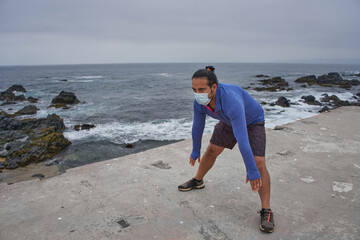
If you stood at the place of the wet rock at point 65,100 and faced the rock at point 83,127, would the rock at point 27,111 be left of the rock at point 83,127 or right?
right

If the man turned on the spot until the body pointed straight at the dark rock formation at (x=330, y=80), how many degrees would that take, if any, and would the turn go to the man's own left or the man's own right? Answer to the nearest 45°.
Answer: approximately 135° to the man's own right

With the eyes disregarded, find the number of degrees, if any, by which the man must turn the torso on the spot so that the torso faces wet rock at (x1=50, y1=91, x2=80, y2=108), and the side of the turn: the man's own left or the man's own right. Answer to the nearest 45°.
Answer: approximately 90° to the man's own right

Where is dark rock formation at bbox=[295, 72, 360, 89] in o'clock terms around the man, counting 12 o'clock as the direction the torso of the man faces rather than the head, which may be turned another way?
The dark rock formation is roughly at 5 o'clock from the man.

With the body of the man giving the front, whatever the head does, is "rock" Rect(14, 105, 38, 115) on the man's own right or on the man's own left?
on the man's own right

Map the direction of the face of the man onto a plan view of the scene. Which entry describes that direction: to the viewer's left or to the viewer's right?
to the viewer's left

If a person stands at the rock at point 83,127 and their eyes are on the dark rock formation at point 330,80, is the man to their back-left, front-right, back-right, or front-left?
back-right

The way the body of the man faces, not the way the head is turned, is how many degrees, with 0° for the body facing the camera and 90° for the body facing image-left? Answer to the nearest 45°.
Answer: approximately 45°

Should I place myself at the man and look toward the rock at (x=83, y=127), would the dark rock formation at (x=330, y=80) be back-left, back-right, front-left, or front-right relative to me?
front-right

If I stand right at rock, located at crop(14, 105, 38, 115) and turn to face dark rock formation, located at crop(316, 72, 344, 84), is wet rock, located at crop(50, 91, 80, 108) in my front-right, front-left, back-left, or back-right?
front-left

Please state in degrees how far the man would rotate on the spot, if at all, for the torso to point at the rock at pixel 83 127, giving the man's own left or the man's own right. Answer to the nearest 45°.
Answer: approximately 90° to the man's own right
